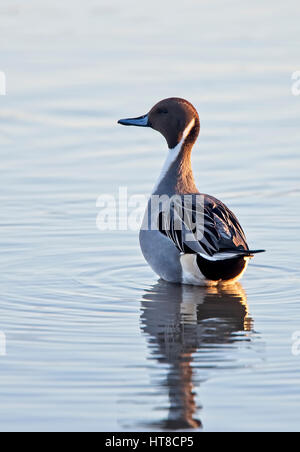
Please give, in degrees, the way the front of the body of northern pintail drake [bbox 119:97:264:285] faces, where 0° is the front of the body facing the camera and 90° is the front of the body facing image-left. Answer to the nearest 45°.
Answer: approximately 135°
